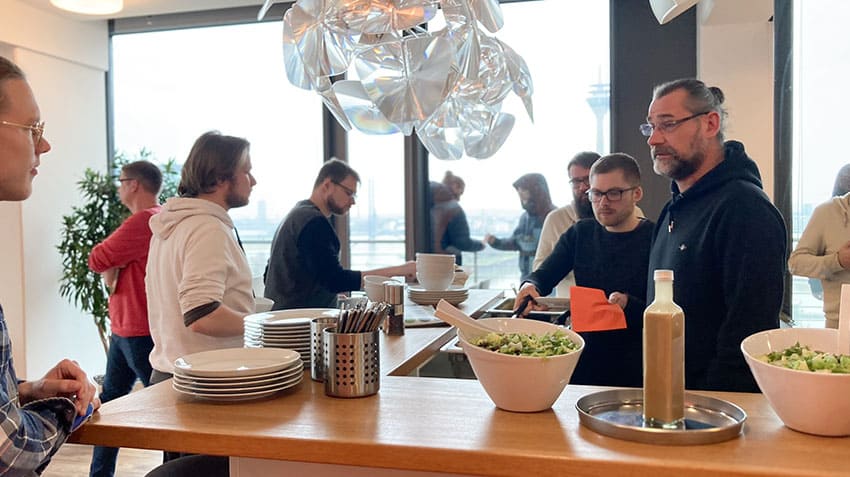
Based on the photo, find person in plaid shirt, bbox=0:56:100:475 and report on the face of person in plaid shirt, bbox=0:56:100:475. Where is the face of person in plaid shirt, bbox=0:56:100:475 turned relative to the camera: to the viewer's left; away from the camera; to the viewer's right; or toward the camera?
to the viewer's right

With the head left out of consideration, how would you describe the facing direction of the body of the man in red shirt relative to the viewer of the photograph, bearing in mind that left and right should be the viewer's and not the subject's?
facing to the left of the viewer

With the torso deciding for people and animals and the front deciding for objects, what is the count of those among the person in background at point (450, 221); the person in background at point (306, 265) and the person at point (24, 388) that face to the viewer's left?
0

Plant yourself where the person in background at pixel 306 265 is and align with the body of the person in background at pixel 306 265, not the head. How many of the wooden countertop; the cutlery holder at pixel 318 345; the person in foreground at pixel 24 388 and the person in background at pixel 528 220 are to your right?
3

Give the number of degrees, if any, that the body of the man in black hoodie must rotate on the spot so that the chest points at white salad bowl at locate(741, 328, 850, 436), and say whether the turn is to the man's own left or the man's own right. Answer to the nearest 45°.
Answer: approximately 45° to the man's own left

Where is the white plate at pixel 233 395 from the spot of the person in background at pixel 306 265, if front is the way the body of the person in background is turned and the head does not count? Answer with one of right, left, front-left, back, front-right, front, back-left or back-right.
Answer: right

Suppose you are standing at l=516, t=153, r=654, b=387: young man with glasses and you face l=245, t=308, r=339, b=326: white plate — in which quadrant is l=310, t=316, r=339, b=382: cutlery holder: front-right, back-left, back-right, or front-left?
front-left

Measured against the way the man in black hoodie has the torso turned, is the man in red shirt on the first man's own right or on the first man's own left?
on the first man's own right

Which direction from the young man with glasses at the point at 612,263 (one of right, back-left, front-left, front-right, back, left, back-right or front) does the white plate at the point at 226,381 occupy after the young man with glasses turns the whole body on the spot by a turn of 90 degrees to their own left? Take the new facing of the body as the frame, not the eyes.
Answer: right

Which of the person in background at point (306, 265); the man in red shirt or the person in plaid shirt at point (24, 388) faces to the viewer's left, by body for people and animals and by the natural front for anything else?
the man in red shirt

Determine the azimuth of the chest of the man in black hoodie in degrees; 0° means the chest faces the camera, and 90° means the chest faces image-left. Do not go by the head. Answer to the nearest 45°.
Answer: approximately 45°

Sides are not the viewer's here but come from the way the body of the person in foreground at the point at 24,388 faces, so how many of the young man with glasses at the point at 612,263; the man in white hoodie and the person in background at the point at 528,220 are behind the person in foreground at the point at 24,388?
0

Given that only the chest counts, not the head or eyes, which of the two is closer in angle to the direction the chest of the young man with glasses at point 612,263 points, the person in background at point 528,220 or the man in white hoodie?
the man in white hoodie

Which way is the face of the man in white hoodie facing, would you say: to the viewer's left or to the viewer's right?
to the viewer's right

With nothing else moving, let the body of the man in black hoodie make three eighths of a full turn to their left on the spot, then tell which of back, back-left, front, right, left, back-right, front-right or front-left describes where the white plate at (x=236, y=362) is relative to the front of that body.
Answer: back-right
